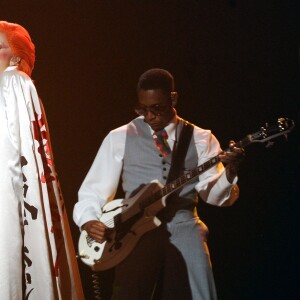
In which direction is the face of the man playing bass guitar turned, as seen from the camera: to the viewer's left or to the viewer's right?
to the viewer's left

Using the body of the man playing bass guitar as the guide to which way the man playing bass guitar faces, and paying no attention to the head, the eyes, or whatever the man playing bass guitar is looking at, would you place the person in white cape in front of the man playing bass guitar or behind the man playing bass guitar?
in front

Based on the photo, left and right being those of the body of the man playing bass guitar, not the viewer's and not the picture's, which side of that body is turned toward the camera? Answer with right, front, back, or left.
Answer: front
